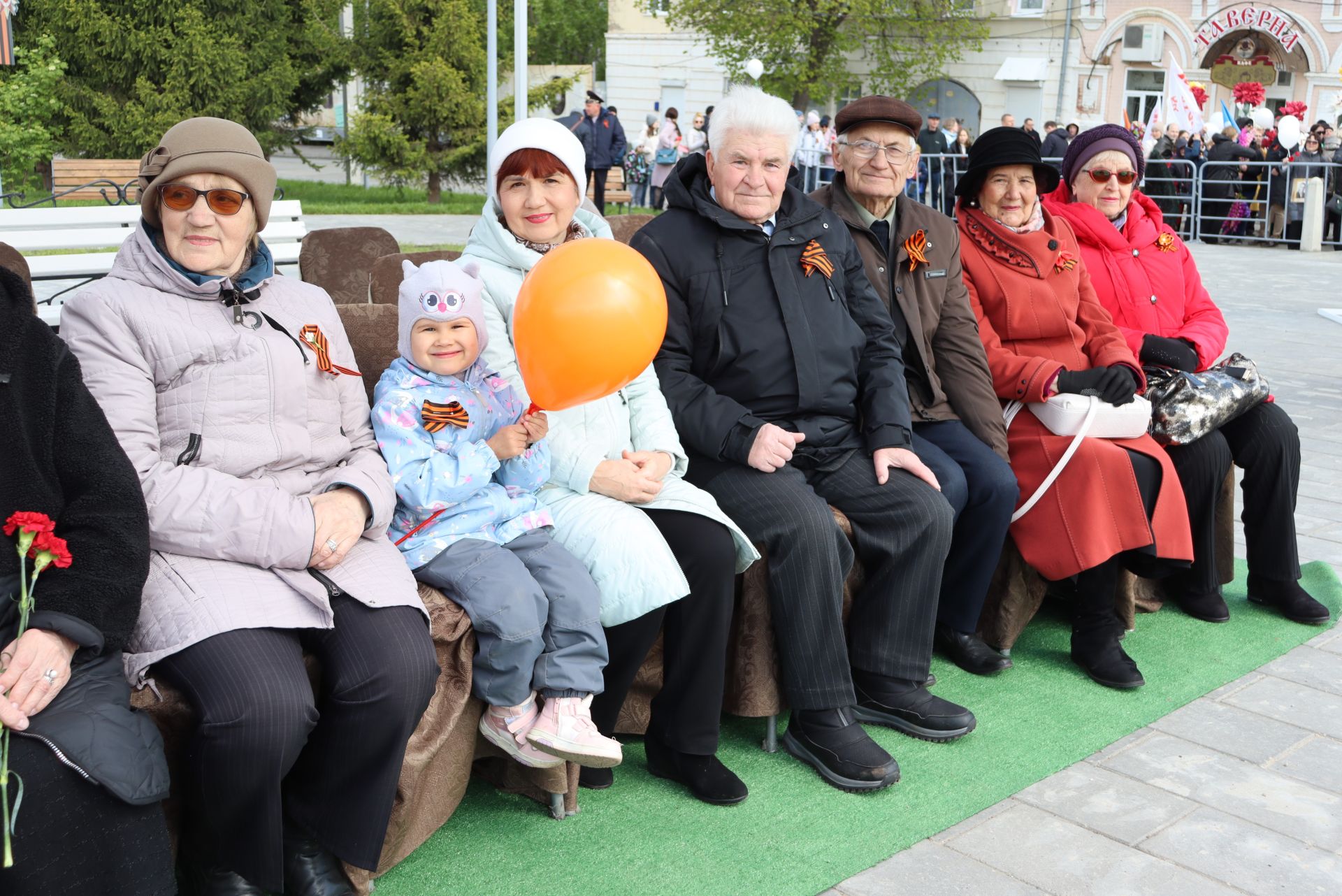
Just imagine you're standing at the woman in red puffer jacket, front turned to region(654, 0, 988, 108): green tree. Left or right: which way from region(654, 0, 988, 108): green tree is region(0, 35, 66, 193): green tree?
left

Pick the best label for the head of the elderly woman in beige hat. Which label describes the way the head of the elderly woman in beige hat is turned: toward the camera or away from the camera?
toward the camera

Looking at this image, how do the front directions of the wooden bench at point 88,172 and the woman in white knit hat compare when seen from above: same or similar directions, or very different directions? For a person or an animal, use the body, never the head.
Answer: same or similar directions

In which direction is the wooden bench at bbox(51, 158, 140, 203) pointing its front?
toward the camera

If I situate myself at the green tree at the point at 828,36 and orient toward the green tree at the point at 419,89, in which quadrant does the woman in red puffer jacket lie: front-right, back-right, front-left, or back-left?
front-left

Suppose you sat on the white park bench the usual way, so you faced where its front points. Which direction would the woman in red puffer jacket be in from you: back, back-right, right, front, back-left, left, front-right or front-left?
front-left

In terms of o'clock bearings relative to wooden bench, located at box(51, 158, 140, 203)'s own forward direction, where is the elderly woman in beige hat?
The elderly woman in beige hat is roughly at 12 o'clock from the wooden bench.

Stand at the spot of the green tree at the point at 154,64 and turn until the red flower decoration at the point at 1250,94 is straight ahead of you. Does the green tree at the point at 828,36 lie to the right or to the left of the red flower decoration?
left

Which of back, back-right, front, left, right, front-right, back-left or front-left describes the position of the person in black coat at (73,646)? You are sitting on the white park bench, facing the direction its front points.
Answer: front

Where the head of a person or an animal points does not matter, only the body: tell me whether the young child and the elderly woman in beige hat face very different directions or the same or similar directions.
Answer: same or similar directions

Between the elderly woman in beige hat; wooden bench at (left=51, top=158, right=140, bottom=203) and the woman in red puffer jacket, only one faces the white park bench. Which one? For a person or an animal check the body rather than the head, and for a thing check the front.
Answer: the wooden bench

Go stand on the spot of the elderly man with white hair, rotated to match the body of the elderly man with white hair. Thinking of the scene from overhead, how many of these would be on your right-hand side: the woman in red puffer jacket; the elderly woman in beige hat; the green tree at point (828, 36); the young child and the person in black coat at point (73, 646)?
3

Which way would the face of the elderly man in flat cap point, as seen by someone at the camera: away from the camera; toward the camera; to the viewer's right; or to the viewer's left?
toward the camera

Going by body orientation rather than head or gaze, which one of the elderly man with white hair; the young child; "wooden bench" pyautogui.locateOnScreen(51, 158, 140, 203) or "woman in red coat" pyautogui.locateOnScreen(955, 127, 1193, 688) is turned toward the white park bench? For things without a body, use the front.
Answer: the wooden bench

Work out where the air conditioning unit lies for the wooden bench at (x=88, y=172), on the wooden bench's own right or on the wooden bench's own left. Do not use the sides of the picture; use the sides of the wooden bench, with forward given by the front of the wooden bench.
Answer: on the wooden bench's own left

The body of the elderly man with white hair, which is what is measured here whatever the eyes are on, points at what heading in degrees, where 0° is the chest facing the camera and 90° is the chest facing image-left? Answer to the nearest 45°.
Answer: approximately 315°

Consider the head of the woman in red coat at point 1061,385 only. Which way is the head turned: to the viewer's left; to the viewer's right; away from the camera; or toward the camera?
toward the camera

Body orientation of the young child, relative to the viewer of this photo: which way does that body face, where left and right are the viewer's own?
facing the viewer and to the right of the viewer

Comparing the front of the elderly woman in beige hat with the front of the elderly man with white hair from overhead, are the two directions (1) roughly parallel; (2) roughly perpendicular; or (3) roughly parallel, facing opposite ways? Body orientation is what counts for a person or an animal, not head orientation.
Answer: roughly parallel
